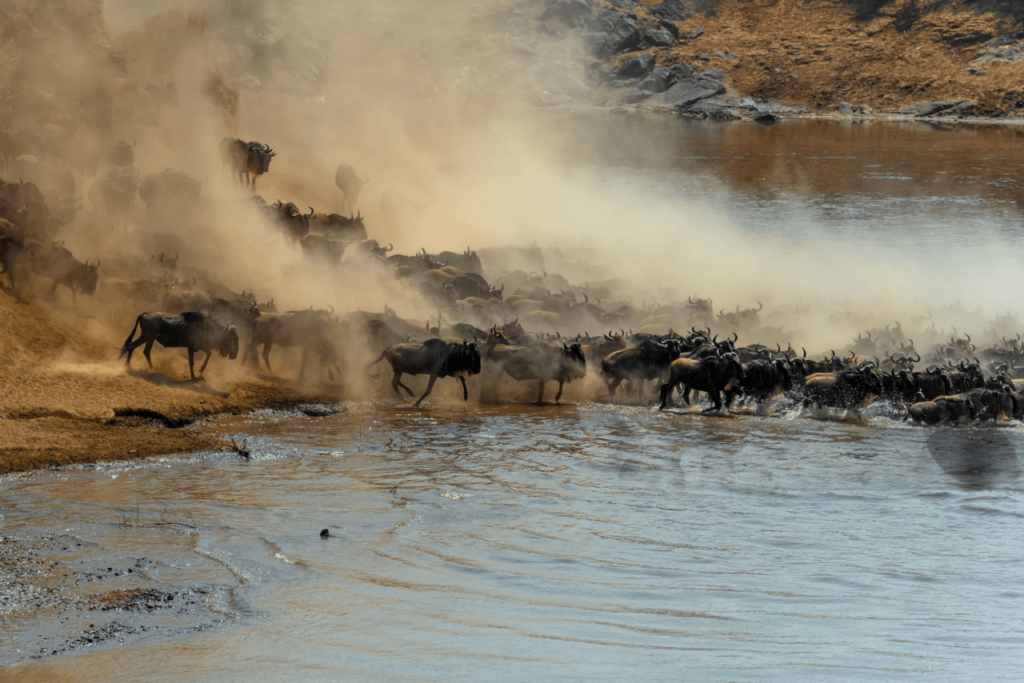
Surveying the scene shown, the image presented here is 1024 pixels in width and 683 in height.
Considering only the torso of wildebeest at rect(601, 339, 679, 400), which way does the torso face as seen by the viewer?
to the viewer's right

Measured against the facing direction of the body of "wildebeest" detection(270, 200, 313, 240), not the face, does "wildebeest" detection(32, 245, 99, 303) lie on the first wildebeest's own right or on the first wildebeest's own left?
on the first wildebeest's own right

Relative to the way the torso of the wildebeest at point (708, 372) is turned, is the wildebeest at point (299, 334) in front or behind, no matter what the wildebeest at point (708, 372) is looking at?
behind

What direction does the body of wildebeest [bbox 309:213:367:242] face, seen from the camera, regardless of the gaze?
to the viewer's right

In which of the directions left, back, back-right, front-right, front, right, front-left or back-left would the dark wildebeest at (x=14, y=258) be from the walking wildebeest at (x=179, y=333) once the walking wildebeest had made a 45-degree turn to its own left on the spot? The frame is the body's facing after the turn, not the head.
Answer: left

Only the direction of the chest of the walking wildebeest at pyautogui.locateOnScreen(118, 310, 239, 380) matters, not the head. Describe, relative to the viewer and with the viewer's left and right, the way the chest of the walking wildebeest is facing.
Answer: facing to the right of the viewer

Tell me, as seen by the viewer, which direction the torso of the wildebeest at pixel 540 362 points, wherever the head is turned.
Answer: to the viewer's right

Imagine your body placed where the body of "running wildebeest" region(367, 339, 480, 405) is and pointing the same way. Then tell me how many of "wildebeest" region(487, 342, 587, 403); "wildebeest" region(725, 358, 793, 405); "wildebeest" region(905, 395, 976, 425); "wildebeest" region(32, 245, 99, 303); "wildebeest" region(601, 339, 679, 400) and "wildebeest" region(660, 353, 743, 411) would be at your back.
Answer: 1

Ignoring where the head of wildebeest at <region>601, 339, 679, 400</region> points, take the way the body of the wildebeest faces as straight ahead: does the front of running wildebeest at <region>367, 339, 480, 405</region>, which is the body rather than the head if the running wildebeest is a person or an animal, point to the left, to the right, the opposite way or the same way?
the same way

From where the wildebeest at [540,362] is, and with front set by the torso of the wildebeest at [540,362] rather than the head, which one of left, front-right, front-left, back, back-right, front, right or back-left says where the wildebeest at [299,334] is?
back

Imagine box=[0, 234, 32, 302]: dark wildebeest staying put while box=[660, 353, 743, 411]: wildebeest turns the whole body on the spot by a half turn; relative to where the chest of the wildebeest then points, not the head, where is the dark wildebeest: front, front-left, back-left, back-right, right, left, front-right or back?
front

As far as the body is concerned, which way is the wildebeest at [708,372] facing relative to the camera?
to the viewer's right

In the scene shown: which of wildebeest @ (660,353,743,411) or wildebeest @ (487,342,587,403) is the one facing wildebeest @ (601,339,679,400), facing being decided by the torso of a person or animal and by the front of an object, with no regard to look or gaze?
wildebeest @ (487,342,587,403)

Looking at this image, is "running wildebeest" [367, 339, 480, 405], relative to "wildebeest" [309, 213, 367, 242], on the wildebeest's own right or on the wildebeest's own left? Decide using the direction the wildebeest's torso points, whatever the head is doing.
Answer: on the wildebeest's own right

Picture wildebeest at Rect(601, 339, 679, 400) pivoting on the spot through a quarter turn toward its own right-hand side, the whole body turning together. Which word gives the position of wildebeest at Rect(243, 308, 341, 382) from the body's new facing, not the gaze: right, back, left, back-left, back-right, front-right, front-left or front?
right

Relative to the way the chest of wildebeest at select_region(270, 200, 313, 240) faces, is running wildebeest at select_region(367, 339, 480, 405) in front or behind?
in front

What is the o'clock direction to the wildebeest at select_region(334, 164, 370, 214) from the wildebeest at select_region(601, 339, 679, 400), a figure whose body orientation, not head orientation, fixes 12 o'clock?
the wildebeest at select_region(334, 164, 370, 214) is roughly at 8 o'clock from the wildebeest at select_region(601, 339, 679, 400).

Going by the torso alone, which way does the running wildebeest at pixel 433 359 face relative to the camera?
to the viewer's right

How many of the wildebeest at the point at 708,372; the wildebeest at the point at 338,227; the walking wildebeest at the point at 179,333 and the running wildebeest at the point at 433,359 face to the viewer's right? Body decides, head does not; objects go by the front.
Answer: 4
